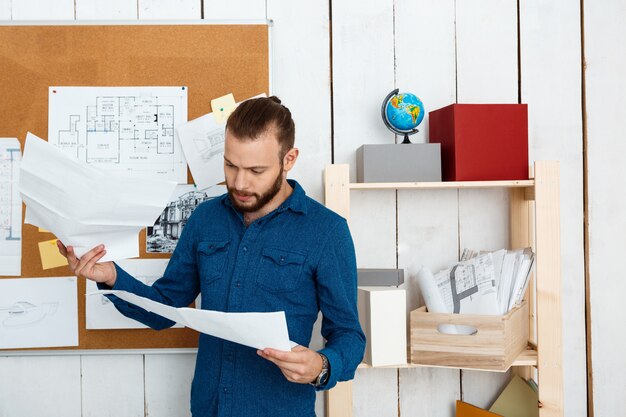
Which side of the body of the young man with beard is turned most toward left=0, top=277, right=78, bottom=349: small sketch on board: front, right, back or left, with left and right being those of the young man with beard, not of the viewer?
right

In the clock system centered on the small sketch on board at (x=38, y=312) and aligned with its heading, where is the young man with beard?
The young man with beard is roughly at 11 o'clock from the small sketch on board.

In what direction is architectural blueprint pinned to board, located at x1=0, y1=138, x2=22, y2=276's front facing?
toward the camera

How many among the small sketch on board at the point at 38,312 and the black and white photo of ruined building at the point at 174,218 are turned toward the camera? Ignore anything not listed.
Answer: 2

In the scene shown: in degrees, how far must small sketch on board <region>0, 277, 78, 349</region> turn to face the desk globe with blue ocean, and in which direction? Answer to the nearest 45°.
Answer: approximately 45° to its left

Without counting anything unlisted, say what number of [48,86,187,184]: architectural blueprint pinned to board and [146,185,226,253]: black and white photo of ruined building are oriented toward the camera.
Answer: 2

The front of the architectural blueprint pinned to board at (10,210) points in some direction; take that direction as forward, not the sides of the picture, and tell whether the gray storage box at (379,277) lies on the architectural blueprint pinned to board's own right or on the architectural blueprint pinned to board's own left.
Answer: on the architectural blueprint pinned to board's own left
